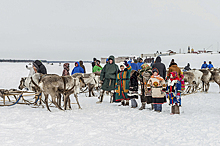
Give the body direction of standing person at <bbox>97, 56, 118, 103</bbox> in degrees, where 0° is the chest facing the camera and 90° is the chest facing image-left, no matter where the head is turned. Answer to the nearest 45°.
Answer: approximately 0°

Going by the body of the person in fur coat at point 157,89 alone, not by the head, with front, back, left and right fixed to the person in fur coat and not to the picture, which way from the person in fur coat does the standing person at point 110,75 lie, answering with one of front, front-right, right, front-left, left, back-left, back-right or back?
back-right

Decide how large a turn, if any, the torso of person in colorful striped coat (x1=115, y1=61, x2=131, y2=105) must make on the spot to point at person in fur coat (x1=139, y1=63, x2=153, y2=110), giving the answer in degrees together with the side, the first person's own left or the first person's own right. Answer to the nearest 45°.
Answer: approximately 45° to the first person's own left

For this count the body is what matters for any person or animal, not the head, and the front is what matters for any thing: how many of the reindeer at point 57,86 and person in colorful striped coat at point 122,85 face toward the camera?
1

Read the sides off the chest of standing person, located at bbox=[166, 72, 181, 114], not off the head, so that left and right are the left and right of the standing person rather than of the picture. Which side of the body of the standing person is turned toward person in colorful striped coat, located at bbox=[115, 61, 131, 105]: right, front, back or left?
right
